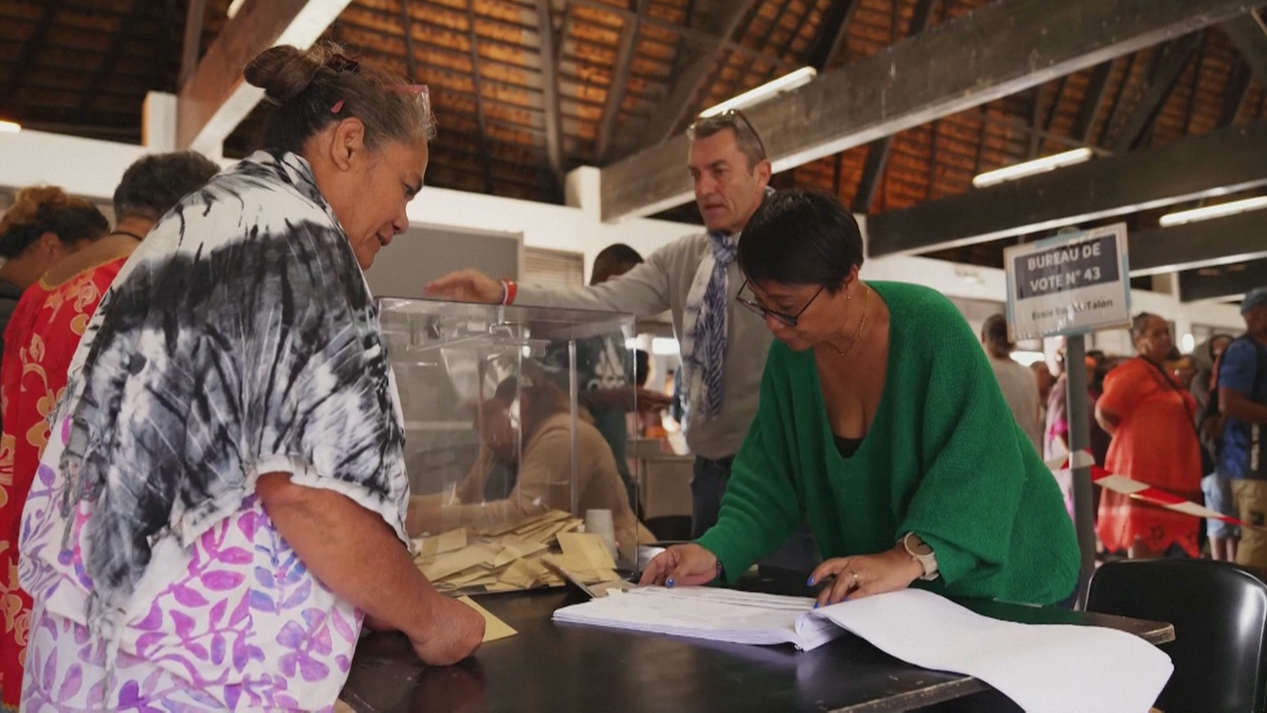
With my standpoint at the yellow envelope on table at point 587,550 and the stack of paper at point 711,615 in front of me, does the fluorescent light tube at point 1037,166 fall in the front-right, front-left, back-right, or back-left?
back-left

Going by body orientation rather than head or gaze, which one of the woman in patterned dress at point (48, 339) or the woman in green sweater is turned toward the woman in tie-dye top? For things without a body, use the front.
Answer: the woman in green sweater

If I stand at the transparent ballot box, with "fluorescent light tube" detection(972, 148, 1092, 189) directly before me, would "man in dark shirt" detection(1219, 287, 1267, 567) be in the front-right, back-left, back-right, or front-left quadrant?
front-right

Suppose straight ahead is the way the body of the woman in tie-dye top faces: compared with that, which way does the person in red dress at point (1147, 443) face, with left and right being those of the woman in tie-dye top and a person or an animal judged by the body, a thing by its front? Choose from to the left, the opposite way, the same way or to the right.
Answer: to the right

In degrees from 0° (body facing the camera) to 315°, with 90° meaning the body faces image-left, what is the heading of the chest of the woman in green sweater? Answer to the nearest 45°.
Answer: approximately 45°

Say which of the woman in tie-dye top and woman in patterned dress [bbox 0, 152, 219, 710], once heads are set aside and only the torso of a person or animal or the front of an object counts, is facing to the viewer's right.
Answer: the woman in tie-dye top

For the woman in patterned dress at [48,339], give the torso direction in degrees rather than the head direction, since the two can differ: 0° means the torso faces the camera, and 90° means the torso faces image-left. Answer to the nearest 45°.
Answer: approximately 180°

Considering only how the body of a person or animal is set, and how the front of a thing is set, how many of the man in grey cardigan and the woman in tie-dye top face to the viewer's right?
1

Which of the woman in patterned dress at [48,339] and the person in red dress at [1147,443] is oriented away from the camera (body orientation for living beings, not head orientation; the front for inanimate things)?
the woman in patterned dress

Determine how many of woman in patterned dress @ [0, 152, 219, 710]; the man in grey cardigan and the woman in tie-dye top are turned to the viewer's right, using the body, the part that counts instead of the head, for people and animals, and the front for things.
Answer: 1

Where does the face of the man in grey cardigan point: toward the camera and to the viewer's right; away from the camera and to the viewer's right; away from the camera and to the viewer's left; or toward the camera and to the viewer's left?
toward the camera and to the viewer's left

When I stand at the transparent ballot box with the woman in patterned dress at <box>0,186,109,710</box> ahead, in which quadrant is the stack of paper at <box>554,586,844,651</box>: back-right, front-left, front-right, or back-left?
back-left

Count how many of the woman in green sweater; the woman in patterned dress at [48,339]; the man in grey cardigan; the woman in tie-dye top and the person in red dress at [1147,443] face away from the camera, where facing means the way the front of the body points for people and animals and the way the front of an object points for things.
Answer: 1

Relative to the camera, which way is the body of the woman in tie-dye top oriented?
to the viewer's right

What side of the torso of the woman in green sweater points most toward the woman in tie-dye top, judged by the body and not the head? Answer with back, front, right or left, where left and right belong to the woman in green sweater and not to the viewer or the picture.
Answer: front

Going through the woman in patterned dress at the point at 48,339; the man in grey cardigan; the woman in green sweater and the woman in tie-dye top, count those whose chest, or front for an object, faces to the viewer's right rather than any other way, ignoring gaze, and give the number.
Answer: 1

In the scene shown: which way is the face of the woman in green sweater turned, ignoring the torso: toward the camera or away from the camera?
toward the camera

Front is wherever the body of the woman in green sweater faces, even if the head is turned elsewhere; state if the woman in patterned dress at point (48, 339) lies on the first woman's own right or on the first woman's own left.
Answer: on the first woman's own right
